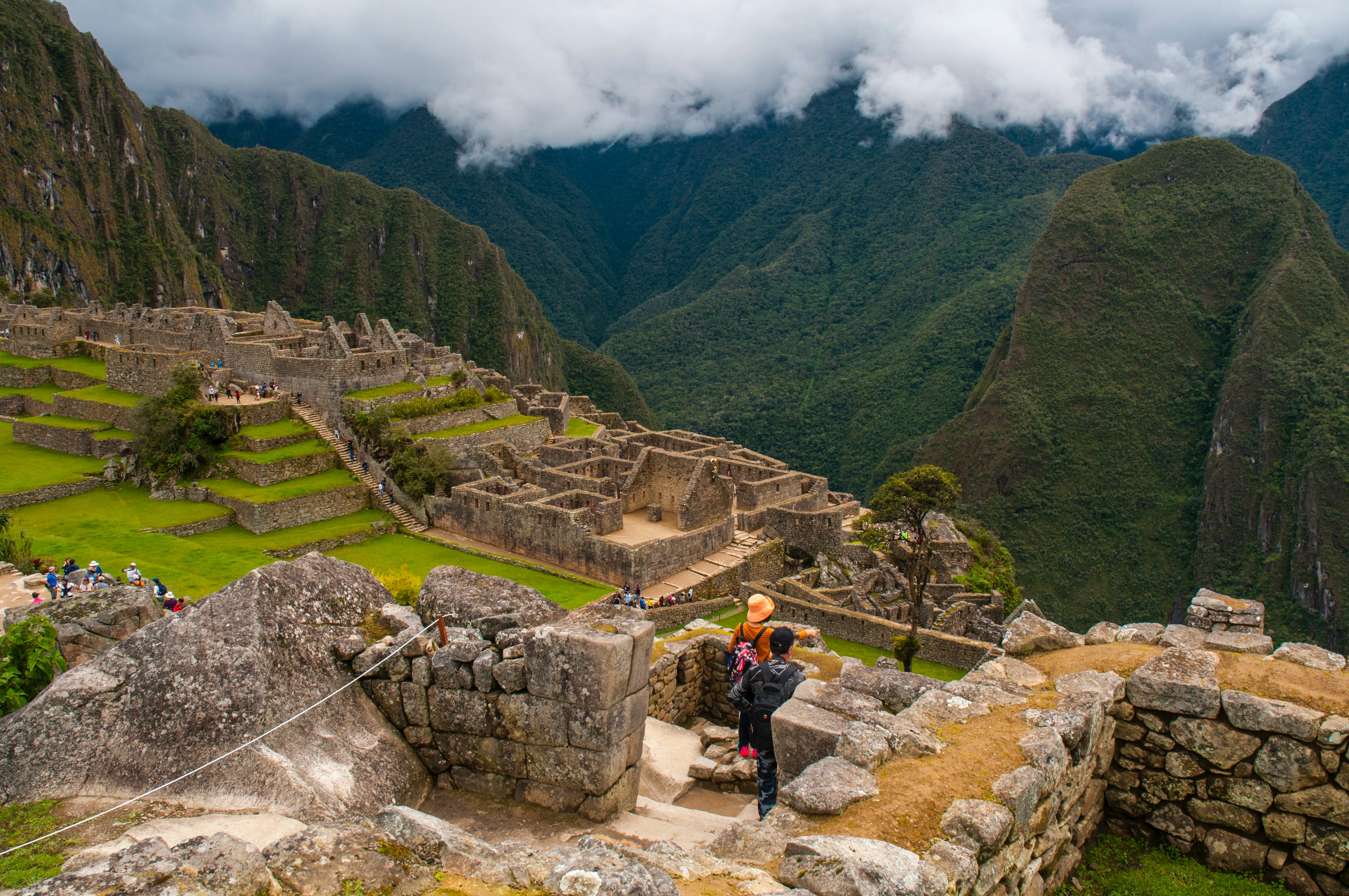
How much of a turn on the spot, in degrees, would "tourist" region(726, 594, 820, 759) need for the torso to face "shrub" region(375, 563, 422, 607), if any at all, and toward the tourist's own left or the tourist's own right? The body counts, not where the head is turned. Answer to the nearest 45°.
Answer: approximately 90° to the tourist's own left

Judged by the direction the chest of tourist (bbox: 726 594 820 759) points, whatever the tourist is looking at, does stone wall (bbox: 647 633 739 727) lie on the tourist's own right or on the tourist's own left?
on the tourist's own left

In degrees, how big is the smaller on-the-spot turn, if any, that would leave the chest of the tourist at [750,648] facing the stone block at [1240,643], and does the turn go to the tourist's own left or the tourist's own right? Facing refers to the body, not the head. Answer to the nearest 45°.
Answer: approximately 45° to the tourist's own right

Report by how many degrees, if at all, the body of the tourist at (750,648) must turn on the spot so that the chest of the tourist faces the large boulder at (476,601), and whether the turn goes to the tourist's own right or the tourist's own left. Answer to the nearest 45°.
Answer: approximately 135° to the tourist's own left

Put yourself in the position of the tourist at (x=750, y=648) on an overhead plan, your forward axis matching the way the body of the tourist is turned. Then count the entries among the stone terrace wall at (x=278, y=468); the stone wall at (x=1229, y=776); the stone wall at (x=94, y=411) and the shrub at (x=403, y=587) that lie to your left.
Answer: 3

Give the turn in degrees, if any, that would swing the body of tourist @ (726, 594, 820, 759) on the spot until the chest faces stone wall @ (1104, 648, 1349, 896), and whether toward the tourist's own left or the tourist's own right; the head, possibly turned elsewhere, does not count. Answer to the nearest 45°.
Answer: approximately 45° to the tourist's own right

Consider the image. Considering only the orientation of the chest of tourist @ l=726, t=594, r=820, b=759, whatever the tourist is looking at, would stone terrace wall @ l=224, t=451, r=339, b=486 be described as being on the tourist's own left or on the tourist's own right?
on the tourist's own left

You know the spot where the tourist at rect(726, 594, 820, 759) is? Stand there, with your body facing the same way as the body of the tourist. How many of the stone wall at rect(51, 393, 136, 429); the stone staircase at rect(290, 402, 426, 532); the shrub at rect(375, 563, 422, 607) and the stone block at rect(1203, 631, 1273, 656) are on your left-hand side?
3

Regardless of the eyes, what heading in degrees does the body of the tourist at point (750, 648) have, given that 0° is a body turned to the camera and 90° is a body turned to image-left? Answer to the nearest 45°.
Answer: approximately 225°
